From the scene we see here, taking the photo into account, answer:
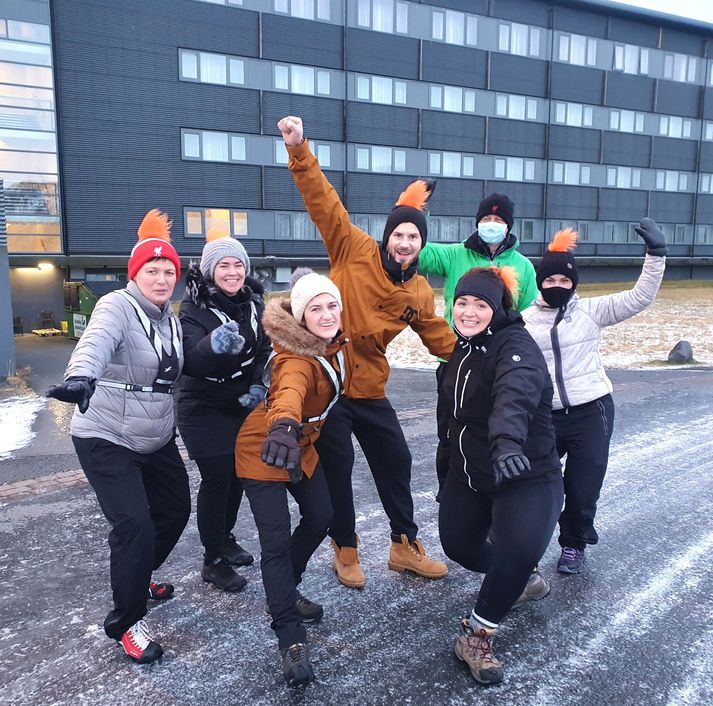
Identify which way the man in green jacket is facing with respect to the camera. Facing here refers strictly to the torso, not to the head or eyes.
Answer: toward the camera

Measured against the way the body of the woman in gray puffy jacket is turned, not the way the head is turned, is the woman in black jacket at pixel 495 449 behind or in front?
in front

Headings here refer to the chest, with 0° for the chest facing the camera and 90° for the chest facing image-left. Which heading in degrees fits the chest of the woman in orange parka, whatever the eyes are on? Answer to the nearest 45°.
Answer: approximately 315°

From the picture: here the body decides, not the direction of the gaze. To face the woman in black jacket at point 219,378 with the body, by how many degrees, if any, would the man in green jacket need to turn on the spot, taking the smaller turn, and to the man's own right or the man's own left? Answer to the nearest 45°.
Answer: approximately 45° to the man's own right

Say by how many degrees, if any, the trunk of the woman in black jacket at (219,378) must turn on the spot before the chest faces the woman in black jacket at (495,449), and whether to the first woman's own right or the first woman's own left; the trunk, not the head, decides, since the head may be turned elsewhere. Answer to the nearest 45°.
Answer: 0° — they already face them

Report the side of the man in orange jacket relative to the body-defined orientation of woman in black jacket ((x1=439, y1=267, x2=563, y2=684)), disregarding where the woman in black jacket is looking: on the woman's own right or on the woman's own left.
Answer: on the woman's own right

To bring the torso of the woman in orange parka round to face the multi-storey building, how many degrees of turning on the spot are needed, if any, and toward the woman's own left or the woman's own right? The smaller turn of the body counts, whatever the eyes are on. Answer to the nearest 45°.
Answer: approximately 135° to the woman's own left

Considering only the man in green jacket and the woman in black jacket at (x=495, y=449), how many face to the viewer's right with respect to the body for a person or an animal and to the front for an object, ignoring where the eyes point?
0
